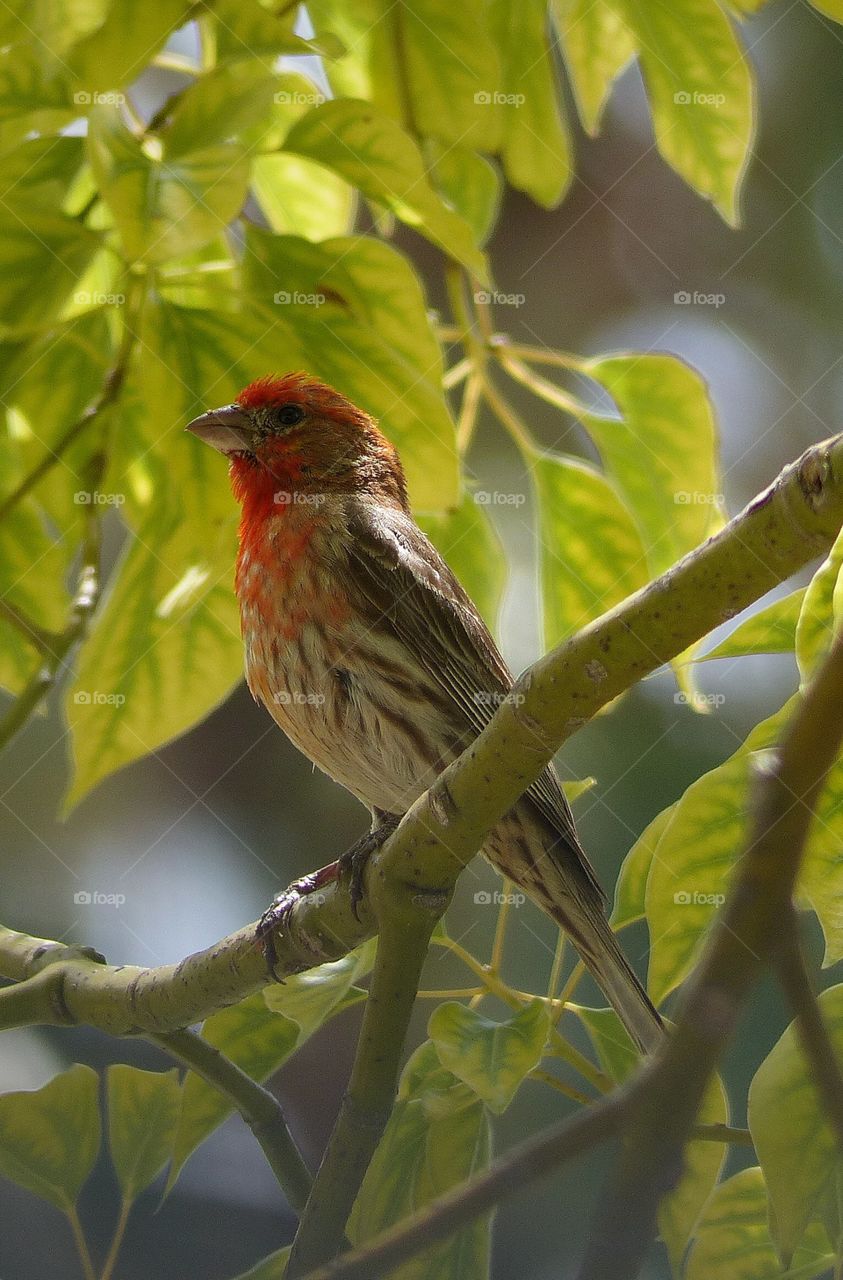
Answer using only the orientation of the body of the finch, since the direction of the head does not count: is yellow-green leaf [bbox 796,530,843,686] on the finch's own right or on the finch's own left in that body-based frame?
on the finch's own left

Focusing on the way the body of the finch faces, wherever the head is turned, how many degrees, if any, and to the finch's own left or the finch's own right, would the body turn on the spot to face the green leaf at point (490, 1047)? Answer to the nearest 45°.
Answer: approximately 90° to the finch's own left

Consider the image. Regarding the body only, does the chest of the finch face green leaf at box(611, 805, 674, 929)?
no

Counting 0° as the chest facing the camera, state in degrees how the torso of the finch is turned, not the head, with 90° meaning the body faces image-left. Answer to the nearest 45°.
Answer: approximately 90°
